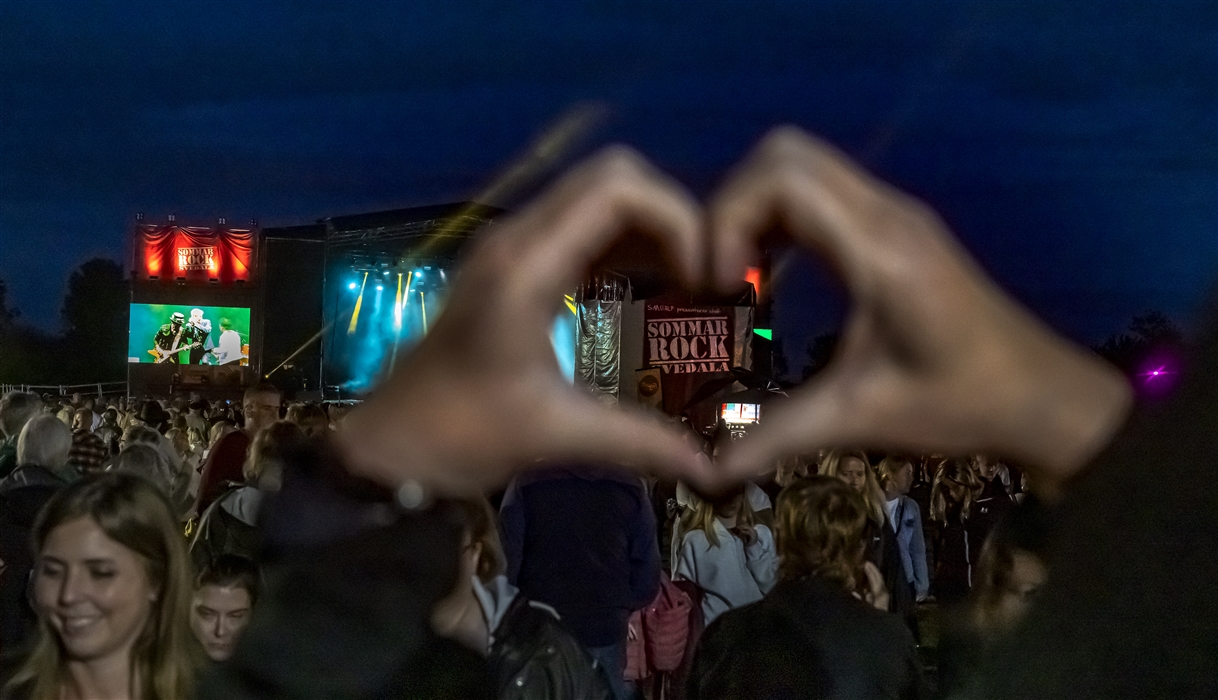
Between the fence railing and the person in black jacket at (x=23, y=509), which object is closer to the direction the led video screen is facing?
the person in black jacket

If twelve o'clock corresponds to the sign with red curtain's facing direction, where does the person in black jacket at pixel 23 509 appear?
The person in black jacket is roughly at 12 o'clock from the sign with red curtain.

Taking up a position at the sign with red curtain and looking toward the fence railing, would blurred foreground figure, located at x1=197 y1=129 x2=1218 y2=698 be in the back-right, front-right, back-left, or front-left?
back-left

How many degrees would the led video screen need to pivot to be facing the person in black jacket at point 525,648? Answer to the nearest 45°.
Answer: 0° — it already faces them

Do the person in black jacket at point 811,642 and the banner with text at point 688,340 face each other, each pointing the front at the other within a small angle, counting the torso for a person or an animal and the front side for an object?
yes

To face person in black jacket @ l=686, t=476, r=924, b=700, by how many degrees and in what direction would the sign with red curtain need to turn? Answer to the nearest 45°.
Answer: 0° — it already faces them

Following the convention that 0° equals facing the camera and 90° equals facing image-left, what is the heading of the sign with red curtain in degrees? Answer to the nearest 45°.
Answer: approximately 0°
